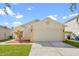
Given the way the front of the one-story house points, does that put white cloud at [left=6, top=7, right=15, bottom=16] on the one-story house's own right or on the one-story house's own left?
on the one-story house's own right

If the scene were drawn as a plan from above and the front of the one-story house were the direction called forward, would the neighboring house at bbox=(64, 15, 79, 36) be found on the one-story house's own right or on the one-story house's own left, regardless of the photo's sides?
on the one-story house's own left

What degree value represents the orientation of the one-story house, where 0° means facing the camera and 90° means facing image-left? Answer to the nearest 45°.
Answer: approximately 0°

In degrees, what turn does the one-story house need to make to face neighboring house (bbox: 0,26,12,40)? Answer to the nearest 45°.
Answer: approximately 90° to its right

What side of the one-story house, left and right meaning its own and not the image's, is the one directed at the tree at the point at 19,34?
right
